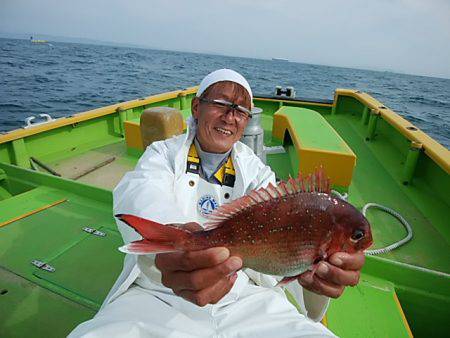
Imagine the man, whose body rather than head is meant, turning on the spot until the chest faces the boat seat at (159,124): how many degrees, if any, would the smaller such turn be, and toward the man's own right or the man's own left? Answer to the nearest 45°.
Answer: approximately 180°

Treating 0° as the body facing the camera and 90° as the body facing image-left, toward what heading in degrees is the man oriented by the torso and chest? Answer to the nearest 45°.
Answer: approximately 0°

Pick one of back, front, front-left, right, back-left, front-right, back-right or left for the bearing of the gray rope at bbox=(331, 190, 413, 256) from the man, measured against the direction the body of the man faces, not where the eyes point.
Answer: back-left
